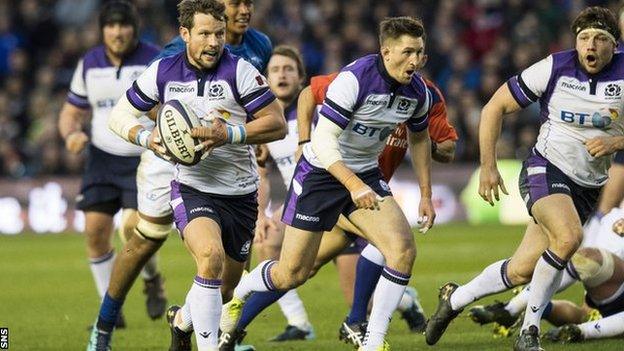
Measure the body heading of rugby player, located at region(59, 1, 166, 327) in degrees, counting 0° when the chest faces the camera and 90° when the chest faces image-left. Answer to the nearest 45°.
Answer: approximately 0°

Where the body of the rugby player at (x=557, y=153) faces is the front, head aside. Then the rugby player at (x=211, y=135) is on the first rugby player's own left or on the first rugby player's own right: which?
on the first rugby player's own right
